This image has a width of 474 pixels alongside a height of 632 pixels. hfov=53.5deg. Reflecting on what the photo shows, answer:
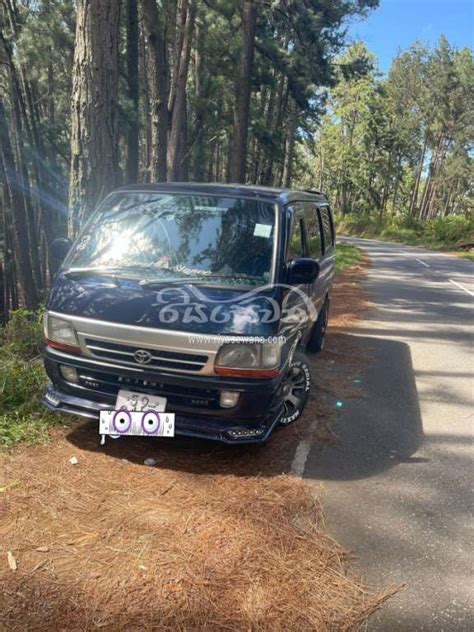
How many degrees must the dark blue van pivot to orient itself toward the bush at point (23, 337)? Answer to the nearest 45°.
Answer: approximately 90° to its right

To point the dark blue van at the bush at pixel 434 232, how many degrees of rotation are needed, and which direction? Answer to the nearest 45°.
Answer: approximately 180°

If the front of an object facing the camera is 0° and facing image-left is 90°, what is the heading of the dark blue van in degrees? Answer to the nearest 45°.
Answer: approximately 45°

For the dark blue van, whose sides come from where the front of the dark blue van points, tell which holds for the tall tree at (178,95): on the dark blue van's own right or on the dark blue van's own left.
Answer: on the dark blue van's own right

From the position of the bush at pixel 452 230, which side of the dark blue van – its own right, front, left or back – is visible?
back

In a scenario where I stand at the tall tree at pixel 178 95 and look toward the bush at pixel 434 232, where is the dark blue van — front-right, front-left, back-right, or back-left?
back-right
